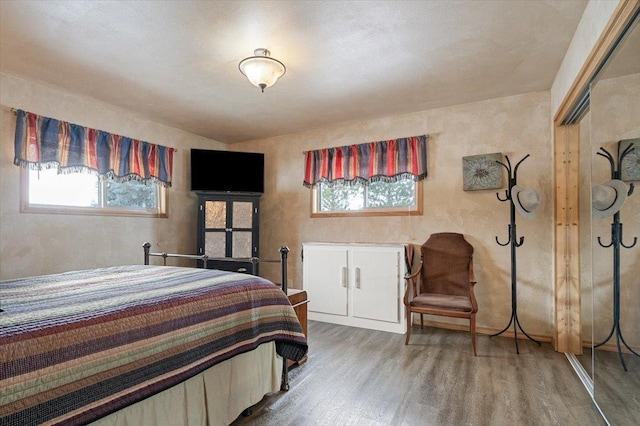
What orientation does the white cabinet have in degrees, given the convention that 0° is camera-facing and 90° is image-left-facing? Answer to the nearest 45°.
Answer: approximately 45°

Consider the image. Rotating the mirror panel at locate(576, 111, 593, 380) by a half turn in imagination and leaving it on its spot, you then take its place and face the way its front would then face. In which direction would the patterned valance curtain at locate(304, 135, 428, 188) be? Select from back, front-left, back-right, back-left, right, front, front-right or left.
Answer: back

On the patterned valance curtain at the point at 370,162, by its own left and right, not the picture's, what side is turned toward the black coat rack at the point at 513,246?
left

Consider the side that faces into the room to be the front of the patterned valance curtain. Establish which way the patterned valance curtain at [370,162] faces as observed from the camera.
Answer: facing the viewer and to the left of the viewer

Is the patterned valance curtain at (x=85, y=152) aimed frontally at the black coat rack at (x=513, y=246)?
yes

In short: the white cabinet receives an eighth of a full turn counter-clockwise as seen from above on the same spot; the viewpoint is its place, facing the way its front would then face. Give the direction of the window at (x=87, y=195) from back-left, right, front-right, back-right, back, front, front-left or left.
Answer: right

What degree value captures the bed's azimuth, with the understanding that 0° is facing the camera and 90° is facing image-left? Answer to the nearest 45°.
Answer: approximately 225°

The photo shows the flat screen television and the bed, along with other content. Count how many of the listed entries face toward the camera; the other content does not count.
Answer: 1

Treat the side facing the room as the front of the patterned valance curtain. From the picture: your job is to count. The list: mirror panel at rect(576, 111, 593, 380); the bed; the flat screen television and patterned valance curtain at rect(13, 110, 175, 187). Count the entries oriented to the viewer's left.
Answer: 1

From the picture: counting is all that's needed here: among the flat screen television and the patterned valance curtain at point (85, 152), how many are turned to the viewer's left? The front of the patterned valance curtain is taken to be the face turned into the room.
0

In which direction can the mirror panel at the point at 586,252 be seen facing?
to the viewer's left

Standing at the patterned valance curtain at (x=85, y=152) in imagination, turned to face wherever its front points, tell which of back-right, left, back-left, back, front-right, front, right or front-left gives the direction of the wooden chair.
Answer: front

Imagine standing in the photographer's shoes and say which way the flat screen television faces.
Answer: facing the viewer

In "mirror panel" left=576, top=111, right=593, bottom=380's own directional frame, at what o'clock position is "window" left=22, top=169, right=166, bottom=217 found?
The window is roughly at 11 o'clock from the mirror panel.

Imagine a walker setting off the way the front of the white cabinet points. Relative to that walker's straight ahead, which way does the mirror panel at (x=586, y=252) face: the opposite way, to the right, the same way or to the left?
to the right

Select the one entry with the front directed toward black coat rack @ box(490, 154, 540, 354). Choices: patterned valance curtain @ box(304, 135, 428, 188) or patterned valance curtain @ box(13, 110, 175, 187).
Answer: patterned valance curtain @ box(13, 110, 175, 187)
